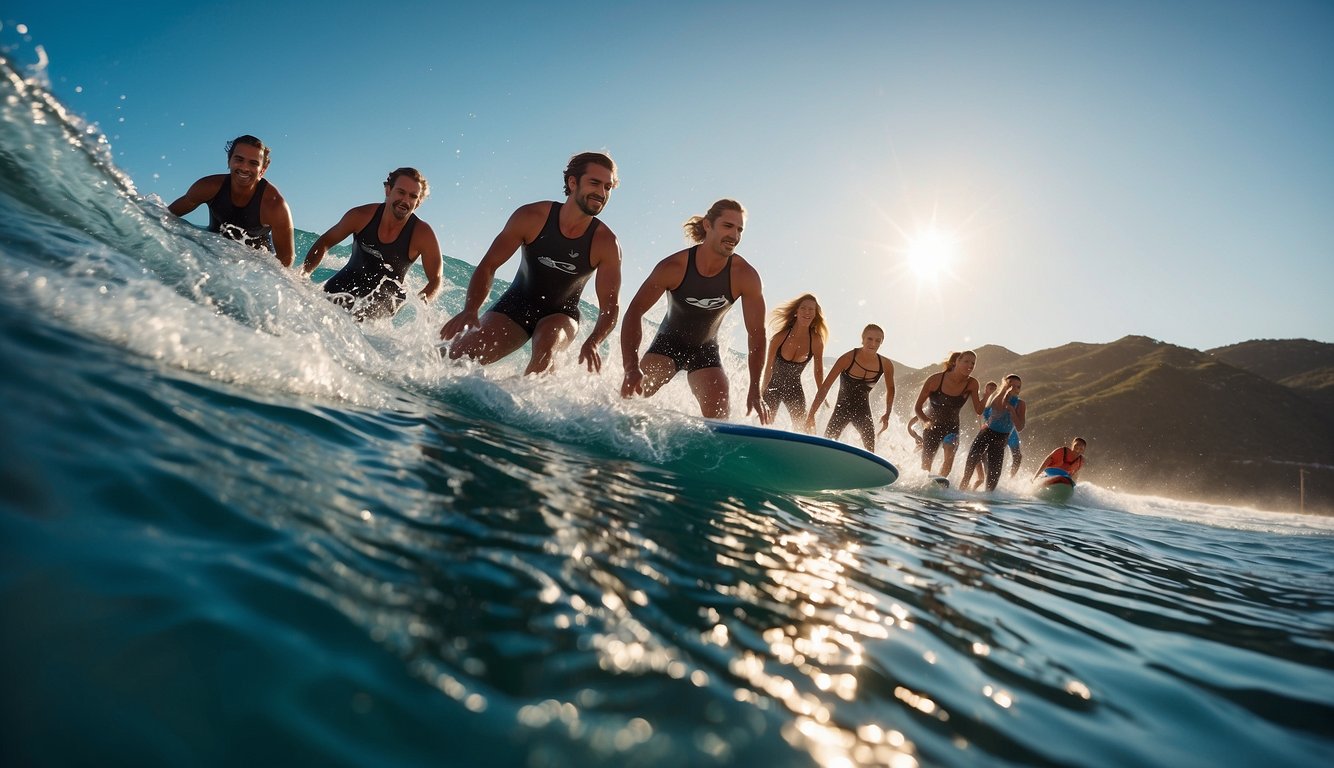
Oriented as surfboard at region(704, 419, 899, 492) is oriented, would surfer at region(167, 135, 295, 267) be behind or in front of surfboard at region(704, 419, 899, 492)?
behind

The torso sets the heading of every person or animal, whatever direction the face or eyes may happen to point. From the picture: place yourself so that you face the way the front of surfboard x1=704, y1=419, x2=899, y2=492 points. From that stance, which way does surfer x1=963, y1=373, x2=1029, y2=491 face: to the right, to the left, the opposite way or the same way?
to the right

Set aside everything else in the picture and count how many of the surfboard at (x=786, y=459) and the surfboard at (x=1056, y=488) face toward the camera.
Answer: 1

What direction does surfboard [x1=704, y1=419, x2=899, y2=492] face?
to the viewer's right
